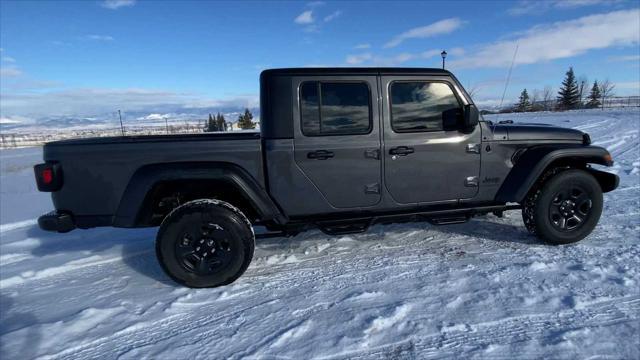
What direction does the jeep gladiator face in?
to the viewer's right
